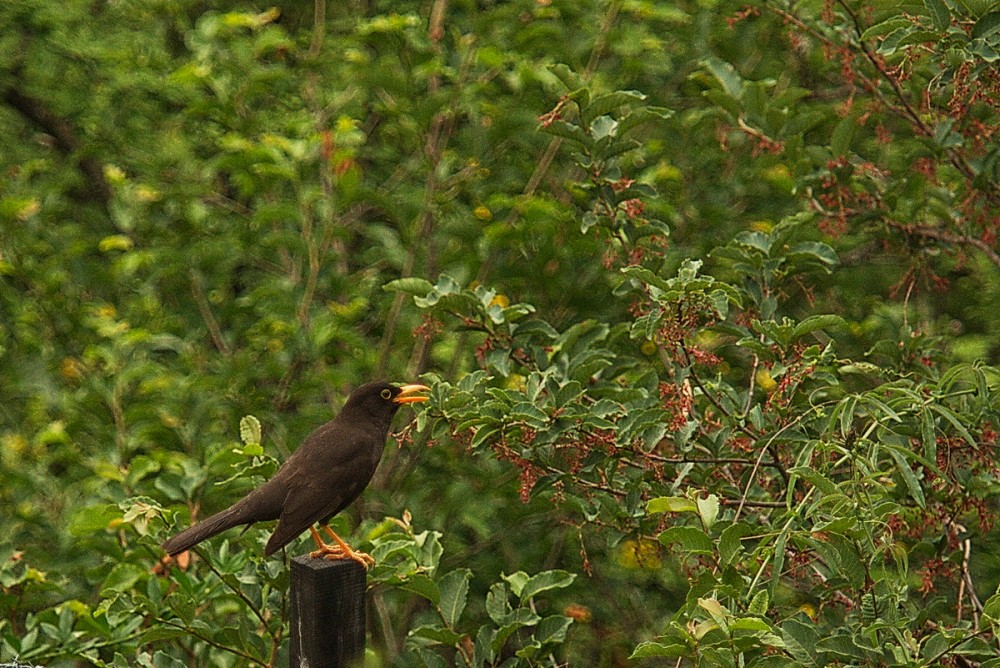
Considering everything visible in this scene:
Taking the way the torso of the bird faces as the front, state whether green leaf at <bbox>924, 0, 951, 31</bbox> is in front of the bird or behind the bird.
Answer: in front

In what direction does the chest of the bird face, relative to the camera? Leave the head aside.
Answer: to the viewer's right

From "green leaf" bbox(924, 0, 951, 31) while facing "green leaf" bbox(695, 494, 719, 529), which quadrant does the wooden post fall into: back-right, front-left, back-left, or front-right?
front-right

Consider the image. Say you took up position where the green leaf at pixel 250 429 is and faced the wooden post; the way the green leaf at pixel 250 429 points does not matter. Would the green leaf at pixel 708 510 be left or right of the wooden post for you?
left

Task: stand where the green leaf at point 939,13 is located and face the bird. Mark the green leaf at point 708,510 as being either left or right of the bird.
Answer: left

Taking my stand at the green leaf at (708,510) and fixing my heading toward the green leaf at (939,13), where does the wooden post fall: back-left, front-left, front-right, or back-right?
back-left

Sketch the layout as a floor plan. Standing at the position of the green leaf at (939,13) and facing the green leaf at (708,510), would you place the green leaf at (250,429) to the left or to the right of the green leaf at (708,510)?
right
